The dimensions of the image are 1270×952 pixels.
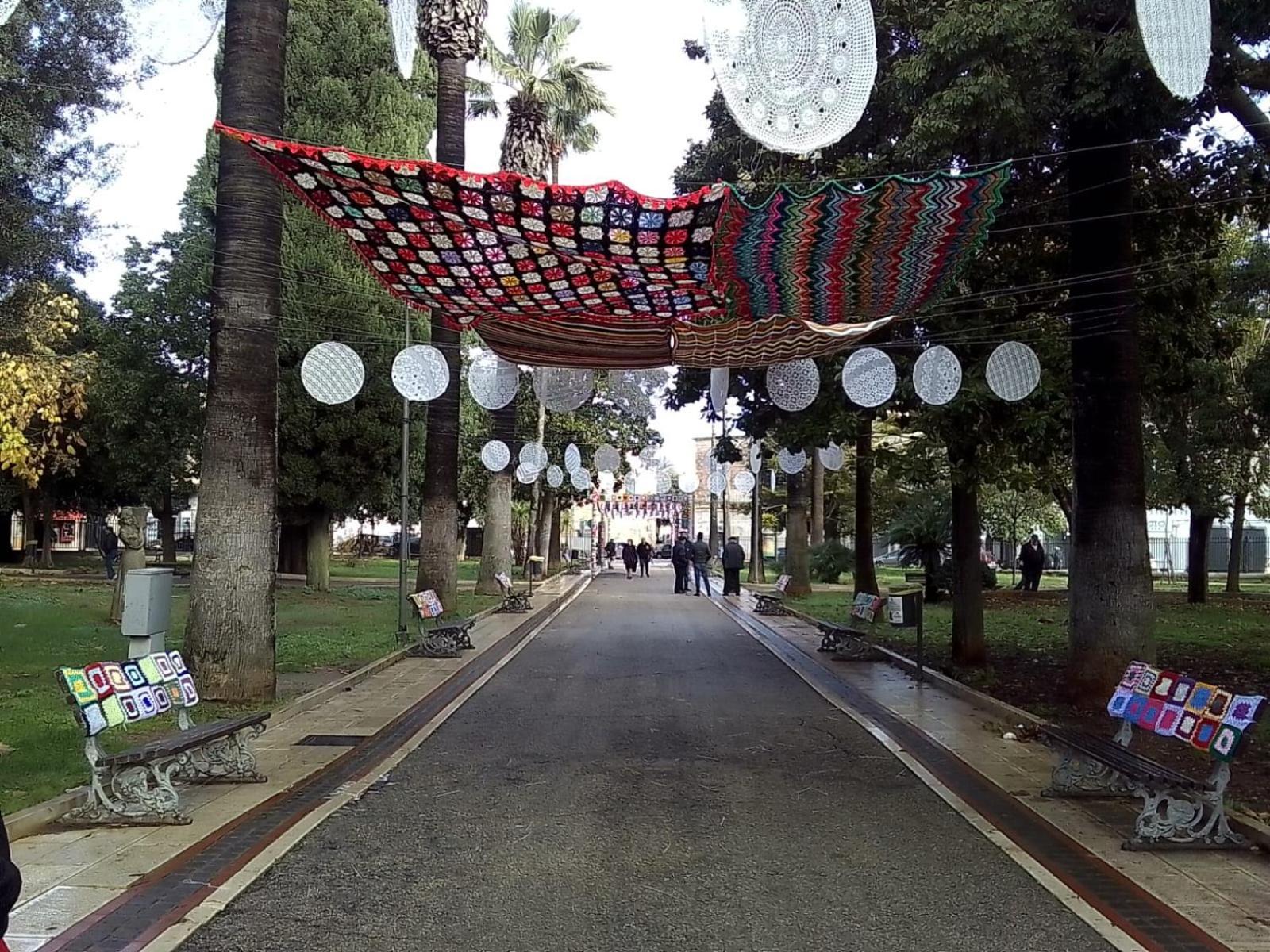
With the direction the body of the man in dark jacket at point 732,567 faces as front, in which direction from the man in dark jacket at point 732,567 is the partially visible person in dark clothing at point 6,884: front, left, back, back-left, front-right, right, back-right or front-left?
back

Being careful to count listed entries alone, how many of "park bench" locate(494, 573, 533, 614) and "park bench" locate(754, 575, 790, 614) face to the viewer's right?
1

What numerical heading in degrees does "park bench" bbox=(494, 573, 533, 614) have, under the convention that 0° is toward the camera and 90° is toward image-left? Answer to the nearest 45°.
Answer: approximately 270°

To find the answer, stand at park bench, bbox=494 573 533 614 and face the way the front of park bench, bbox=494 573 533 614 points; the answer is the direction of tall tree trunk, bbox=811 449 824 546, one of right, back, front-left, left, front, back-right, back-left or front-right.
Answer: front-left

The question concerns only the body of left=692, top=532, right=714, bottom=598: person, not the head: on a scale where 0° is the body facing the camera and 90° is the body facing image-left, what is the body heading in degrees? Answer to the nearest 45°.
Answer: approximately 180°

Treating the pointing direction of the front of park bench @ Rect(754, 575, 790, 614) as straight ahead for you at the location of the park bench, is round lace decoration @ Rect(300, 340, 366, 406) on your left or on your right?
on your left

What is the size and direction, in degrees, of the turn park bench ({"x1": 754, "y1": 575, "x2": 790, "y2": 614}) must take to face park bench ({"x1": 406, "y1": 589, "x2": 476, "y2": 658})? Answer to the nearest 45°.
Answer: approximately 45° to its left

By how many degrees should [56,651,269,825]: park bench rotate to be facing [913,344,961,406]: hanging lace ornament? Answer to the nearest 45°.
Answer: approximately 45° to its left

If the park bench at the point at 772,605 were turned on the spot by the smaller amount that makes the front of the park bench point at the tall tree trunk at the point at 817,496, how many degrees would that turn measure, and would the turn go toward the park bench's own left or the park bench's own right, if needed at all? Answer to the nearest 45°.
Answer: approximately 90° to the park bench's own right

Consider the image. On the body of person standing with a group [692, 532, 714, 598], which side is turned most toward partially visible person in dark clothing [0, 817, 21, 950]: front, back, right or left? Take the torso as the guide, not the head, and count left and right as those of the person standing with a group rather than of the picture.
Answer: back

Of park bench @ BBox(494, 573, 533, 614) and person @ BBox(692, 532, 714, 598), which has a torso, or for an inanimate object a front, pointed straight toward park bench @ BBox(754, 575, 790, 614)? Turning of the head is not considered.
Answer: park bench @ BBox(494, 573, 533, 614)

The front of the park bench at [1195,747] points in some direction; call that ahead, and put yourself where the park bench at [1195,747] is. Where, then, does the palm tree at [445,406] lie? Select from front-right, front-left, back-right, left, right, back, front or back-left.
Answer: right

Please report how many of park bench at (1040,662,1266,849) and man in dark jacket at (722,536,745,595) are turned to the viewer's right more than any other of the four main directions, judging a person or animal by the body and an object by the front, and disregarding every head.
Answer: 0

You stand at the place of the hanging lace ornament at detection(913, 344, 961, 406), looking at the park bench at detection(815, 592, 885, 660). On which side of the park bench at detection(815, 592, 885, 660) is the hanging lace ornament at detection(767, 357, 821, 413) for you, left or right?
left

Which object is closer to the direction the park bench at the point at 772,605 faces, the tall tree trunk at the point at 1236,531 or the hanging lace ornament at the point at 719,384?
the hanging lace ornament

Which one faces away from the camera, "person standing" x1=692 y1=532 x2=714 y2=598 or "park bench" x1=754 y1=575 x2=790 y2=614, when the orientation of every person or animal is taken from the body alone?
the person standing

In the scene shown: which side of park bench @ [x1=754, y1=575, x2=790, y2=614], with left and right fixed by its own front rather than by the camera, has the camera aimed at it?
left

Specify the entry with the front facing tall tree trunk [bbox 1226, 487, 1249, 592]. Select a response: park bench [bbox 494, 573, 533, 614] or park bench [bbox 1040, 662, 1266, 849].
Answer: park bench [bbox 494, 573, 533, 614]

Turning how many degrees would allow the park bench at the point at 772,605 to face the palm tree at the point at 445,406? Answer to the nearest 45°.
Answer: approximately 45° to its left

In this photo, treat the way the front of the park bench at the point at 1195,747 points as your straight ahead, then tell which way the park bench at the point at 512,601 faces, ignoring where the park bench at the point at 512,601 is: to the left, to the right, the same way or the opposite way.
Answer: the opposite way

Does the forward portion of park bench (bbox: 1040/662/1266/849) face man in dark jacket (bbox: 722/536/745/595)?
no

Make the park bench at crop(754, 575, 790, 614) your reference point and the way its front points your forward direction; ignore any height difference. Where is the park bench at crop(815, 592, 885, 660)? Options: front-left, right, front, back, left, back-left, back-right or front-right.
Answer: left
